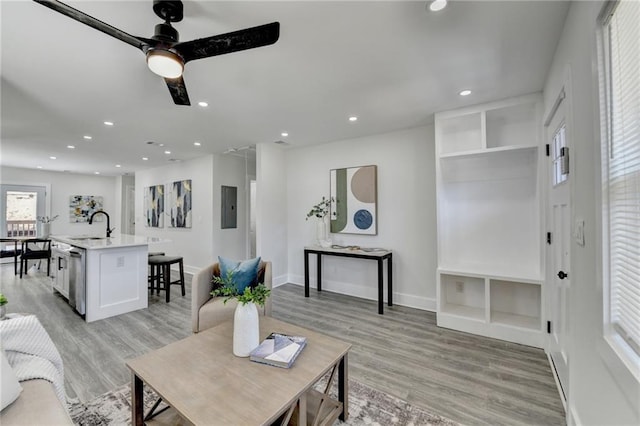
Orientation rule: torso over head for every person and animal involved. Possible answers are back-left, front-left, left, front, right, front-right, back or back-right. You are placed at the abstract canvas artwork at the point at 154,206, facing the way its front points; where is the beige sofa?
front-left

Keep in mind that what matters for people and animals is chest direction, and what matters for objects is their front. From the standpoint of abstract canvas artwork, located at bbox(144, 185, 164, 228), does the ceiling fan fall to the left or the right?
on its left

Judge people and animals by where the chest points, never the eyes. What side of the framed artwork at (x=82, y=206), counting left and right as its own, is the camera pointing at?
front

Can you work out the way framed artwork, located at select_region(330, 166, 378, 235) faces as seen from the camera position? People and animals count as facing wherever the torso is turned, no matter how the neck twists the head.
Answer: facing the viewer and to the left of the viewer

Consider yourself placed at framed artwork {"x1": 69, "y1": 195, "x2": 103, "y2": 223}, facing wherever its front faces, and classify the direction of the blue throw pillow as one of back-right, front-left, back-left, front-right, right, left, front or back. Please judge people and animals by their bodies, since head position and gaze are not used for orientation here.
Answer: front

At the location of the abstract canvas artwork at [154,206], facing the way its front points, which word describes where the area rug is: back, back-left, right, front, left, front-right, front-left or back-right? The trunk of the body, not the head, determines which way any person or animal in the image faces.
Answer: front-left

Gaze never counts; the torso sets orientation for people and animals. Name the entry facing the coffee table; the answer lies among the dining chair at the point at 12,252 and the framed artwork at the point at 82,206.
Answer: the framed artwork

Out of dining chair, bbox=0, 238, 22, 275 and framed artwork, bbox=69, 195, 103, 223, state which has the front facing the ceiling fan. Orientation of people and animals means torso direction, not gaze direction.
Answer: the framed artwork

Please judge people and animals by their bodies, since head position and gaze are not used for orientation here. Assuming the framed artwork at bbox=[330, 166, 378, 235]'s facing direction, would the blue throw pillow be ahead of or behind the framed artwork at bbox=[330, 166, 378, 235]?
ahead

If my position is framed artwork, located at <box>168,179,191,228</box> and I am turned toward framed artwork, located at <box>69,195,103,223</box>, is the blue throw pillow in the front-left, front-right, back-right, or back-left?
back-left
